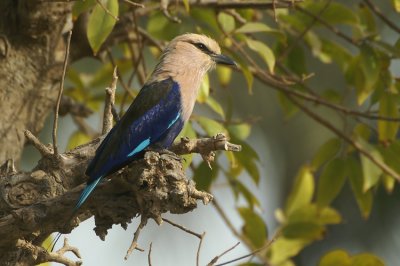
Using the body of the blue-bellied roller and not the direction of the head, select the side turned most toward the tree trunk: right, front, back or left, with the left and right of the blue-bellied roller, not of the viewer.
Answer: back

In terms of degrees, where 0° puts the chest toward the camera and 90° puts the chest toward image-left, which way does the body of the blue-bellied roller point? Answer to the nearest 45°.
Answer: approximately 270°
